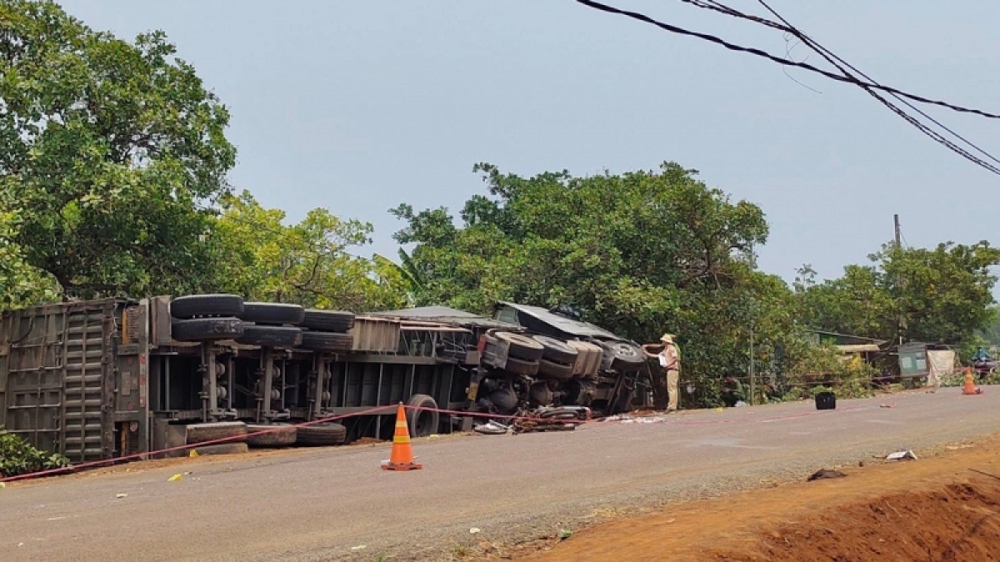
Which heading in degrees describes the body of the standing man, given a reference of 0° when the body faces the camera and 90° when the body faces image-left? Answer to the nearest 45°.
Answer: approximately 90°

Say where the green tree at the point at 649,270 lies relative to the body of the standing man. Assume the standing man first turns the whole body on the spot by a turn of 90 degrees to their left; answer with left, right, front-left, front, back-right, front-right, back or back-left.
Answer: back

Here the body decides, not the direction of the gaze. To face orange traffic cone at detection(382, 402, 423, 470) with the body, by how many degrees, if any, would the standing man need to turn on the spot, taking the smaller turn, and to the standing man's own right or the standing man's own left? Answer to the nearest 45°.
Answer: approximately 90° to the standing man's own left

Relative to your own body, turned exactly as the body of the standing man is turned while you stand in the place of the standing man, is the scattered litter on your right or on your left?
on your left

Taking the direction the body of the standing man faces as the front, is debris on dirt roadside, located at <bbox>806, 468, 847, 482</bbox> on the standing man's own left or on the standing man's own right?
on the standing man's own left

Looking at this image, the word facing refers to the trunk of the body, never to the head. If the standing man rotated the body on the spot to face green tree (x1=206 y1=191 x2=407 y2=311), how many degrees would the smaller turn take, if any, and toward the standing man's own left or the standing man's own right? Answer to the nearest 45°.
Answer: approximately 45° to the standing man's own right

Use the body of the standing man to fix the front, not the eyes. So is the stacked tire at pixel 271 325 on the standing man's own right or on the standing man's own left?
on the standing man's own left

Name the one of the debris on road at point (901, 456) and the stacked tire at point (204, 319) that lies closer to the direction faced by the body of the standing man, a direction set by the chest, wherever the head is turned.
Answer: the stacked tire

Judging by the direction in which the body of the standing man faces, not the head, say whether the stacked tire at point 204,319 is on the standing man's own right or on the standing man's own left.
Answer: on the standing man's own left

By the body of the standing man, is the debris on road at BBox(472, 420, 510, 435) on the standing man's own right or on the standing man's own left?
on the standing man's own left

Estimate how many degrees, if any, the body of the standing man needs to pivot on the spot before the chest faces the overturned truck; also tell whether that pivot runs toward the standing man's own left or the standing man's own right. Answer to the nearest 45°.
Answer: approximately 45° to the standing man's own left
